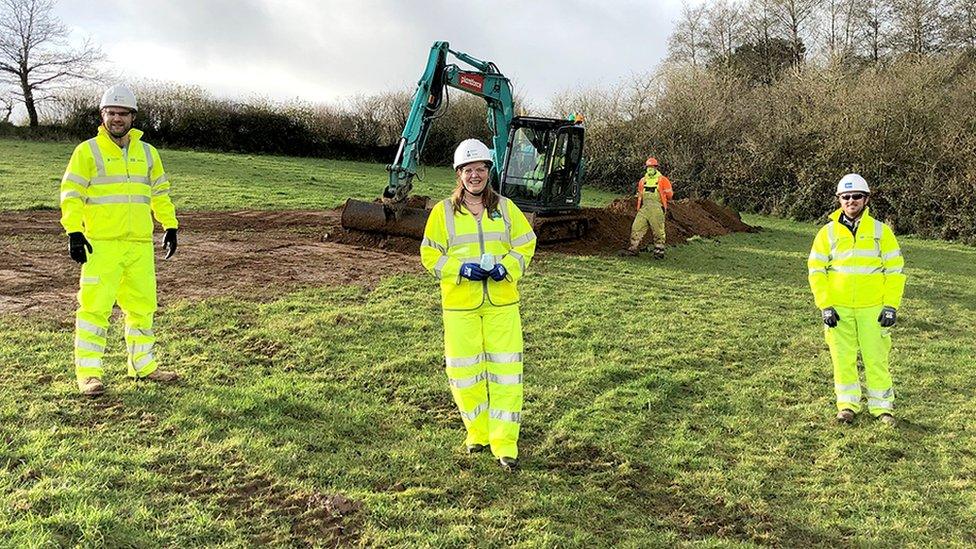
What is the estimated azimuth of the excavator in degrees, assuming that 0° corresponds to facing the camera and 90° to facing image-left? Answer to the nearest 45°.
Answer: approximately 45°

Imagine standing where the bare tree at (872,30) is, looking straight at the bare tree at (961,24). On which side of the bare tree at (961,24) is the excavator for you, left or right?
right

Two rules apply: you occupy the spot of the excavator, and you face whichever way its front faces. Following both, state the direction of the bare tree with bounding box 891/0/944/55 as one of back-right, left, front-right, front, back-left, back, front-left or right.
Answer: back

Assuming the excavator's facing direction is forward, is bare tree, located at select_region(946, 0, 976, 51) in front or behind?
behind

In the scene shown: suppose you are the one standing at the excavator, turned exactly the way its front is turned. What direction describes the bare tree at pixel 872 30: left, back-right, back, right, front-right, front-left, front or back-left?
back

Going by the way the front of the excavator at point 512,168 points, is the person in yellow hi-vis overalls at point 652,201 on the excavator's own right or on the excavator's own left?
on the excavator's own left

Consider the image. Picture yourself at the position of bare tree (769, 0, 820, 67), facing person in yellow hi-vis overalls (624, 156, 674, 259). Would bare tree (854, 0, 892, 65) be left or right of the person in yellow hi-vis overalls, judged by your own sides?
left

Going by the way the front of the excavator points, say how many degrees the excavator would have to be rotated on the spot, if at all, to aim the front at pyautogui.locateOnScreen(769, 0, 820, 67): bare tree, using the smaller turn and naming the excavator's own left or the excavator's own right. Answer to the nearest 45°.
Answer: approximately 180°

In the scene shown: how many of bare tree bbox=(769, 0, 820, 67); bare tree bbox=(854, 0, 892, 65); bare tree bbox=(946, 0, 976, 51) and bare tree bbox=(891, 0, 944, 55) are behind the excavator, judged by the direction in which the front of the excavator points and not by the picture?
4

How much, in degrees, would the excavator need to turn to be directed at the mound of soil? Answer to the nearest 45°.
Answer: approximately 180°
